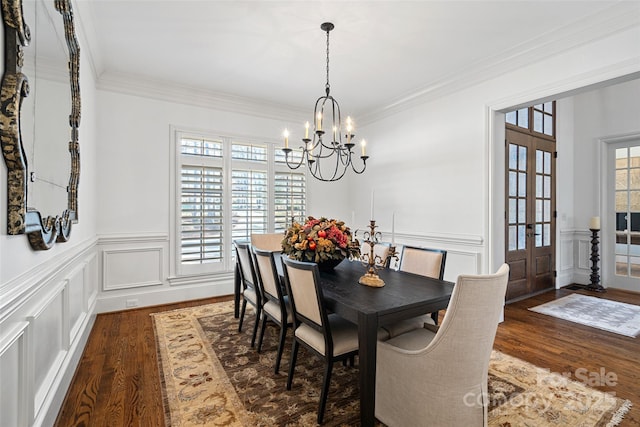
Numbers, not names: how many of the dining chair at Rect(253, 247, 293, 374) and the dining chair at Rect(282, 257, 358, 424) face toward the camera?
0

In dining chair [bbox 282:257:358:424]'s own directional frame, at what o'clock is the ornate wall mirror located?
The ornate wall mirror is roughly at 7 o'clock from the dining chair.

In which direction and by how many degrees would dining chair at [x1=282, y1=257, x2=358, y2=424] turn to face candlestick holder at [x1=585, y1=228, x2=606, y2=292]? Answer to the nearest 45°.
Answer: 0° — it already faces it

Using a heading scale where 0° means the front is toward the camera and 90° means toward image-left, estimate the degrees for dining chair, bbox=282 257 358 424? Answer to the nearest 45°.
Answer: approximately 225°

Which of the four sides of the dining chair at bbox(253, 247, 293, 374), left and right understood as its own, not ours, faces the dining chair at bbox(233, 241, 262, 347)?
left

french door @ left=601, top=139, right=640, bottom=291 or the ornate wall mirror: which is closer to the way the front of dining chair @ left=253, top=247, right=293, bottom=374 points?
the french door

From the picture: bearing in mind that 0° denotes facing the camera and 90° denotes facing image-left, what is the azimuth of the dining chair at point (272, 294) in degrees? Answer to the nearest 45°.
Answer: approximately 225°

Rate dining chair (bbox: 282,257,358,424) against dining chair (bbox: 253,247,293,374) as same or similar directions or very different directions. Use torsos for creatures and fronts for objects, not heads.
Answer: same or similar directions

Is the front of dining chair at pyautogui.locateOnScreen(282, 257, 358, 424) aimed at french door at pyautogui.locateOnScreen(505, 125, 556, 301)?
yes

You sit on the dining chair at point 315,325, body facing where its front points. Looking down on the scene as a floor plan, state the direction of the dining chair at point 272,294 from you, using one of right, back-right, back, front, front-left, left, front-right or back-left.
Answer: left
